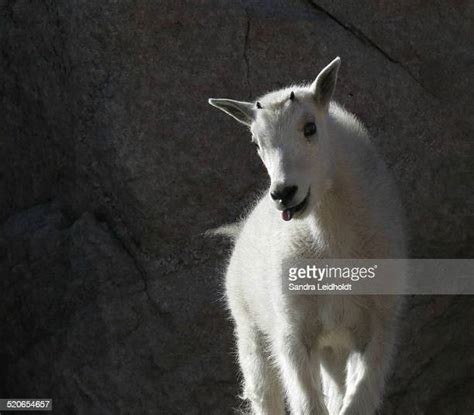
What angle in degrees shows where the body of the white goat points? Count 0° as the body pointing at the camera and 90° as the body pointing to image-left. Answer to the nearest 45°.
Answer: approximately 315°
